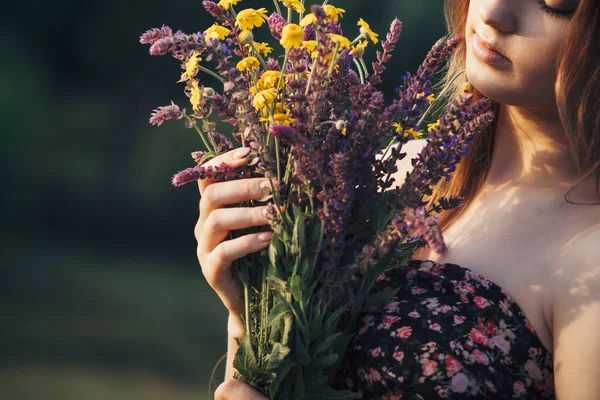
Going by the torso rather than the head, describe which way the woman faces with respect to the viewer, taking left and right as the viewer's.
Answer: facing the viewer and to the left of the viewer

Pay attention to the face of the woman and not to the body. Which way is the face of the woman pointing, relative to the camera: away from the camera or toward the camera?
toward the camera
